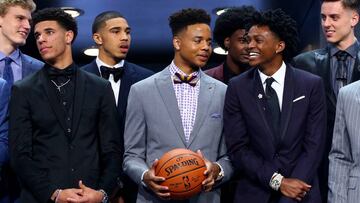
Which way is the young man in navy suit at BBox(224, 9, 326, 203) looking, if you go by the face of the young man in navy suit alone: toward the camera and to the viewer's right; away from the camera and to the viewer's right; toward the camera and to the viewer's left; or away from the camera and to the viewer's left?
toward the camera and to the viewer's left

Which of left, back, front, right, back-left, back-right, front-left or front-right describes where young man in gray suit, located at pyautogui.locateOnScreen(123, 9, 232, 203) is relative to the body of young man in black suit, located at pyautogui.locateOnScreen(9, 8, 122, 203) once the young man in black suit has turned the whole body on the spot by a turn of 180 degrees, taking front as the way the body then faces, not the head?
right

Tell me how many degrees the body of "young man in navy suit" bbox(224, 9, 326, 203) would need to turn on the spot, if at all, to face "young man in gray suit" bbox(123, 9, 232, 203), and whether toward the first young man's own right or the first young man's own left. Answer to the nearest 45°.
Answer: approximately 90° to the first young man's own right

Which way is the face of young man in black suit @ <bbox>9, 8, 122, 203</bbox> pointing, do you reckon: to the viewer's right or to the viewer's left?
to the viewer's left

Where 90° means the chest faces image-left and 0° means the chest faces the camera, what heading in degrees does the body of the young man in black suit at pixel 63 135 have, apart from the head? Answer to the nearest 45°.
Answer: approximately 0°

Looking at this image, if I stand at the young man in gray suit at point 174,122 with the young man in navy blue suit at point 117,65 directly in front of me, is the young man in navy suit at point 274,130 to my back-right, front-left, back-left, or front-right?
back-right

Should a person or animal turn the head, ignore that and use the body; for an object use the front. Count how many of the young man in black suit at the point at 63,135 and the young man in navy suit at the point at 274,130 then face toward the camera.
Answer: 2

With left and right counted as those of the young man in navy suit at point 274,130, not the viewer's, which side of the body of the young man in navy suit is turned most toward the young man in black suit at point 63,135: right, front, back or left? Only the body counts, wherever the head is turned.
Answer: right

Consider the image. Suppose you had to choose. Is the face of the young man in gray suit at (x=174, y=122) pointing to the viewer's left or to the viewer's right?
to the viewer's right

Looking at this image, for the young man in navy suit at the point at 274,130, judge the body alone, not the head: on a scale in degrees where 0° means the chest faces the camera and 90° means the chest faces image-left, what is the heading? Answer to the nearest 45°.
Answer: approximately 0°

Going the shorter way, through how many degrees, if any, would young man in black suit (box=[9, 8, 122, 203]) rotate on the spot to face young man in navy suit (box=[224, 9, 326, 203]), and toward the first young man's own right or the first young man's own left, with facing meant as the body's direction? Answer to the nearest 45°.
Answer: approximately 90° to the first young man's own left
